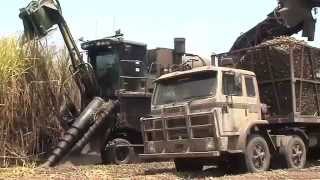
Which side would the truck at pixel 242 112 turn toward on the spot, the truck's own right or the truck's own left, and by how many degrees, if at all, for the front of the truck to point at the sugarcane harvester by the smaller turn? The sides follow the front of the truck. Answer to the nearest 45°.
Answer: approximately 90° to the truck's own right

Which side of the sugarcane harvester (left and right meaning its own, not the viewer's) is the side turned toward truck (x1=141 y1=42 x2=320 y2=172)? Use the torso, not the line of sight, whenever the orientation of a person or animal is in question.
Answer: left

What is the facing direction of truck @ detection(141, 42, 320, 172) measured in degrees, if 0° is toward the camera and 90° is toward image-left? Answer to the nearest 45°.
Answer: approximately 45°

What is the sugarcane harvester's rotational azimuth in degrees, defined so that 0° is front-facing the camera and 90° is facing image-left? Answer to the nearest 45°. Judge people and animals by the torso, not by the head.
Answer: approximately 45°
